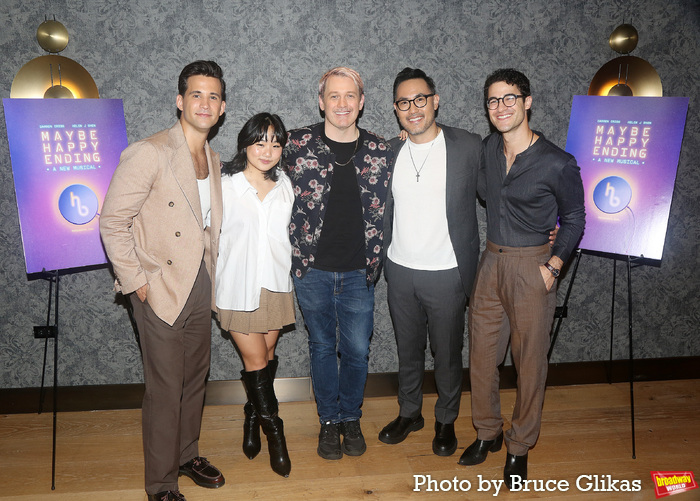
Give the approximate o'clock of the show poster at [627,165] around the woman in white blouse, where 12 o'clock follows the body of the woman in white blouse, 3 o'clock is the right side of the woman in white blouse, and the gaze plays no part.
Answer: The show poster is roughly at 9 o'clock from the woman in white blouse.

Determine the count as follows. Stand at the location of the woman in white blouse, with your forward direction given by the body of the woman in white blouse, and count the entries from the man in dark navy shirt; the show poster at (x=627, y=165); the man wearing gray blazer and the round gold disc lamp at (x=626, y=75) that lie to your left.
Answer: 4

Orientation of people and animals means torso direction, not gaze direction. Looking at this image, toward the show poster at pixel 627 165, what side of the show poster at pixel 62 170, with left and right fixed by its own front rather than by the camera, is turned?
left

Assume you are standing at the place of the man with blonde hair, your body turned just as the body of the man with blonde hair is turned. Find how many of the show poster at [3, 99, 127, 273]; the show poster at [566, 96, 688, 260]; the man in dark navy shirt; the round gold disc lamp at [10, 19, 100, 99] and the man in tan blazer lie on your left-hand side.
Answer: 2
